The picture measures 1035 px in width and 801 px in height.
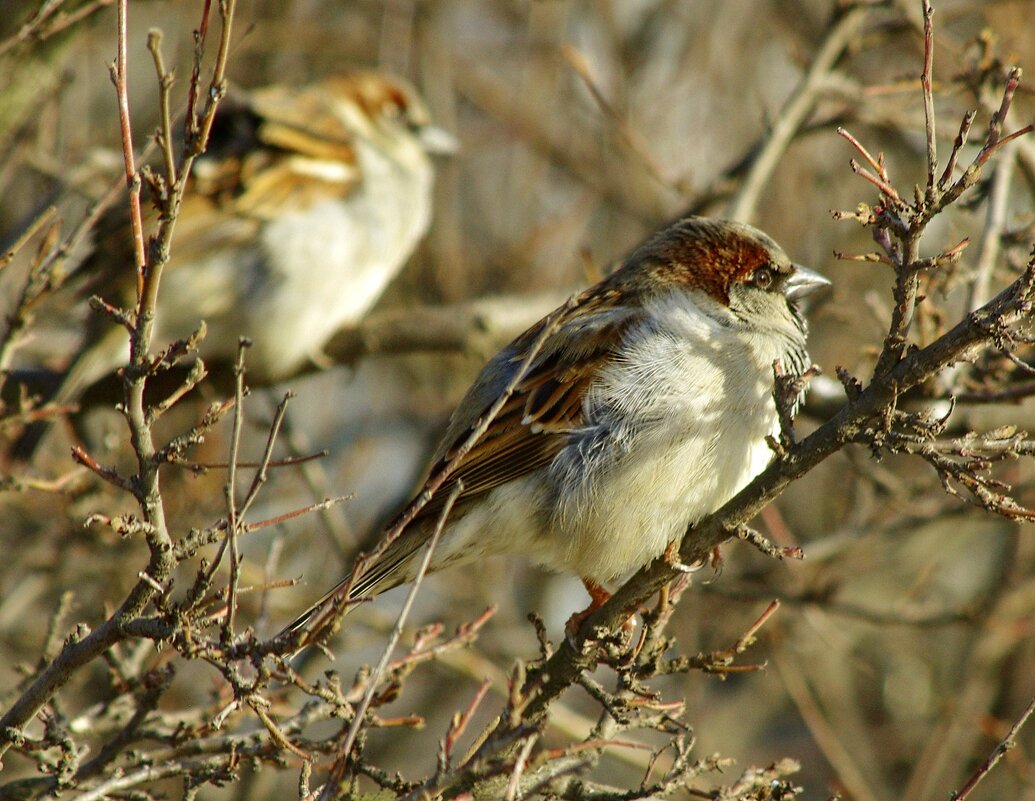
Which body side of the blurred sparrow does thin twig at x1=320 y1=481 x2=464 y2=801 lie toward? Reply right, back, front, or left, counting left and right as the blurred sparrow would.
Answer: right

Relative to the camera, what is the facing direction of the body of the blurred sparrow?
to the viewer's right

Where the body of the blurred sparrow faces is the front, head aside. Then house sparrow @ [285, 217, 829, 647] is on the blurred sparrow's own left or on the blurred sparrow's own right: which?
on the blurred sparrow's own right

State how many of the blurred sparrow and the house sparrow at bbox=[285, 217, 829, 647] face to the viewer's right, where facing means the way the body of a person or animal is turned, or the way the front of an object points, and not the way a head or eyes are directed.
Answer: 2

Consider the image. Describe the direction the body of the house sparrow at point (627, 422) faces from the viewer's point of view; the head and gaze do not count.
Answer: to the viewer's right
